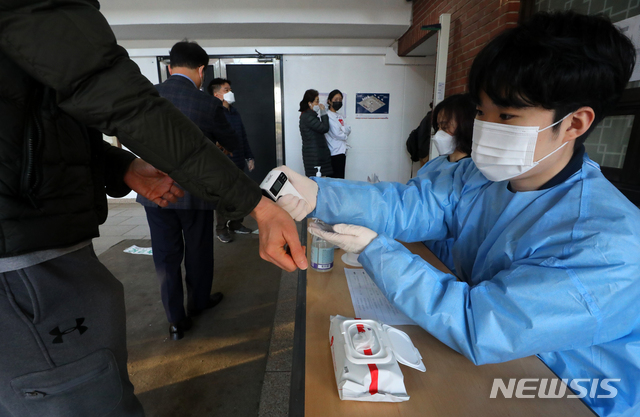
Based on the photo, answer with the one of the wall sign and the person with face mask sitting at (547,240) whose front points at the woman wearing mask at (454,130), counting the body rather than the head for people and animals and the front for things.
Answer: the wall sign

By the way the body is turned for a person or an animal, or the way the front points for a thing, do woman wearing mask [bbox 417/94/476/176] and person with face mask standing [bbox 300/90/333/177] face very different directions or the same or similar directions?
very different directions

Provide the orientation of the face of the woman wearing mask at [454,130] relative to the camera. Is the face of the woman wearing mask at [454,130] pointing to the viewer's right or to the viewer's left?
to the viewer's left

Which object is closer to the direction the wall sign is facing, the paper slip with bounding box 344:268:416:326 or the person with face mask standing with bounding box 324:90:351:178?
the paper slip

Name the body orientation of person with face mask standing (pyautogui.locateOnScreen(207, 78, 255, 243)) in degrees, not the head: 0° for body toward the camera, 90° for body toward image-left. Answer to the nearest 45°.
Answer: approximately 315°

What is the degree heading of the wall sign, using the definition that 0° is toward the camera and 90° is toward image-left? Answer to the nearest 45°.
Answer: approximately 0°

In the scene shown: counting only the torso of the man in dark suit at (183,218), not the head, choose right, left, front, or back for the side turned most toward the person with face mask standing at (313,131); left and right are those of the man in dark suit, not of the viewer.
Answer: front

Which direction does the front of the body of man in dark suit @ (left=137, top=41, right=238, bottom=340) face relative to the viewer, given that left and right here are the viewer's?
facing away from the viewer and to the right of the viewer

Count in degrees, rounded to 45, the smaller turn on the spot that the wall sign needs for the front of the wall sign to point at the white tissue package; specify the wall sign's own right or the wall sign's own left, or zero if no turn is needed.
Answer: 0° — it already faces it

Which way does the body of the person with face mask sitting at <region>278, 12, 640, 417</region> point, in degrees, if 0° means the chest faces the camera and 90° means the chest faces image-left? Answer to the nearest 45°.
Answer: approximately 45°

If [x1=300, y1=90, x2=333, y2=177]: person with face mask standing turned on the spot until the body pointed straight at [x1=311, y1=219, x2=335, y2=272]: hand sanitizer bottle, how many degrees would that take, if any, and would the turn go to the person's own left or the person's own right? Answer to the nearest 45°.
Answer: approximately 90° to the person's own right

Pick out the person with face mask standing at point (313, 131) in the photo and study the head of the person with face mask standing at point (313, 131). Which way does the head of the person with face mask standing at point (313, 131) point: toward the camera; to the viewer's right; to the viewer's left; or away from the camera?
to the viewer's right

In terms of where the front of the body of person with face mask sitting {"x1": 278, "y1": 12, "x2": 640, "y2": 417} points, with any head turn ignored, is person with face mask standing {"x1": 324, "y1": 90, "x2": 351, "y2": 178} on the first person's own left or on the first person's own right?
on the first person's own right

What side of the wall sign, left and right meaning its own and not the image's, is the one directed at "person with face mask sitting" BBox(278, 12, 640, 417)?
front
